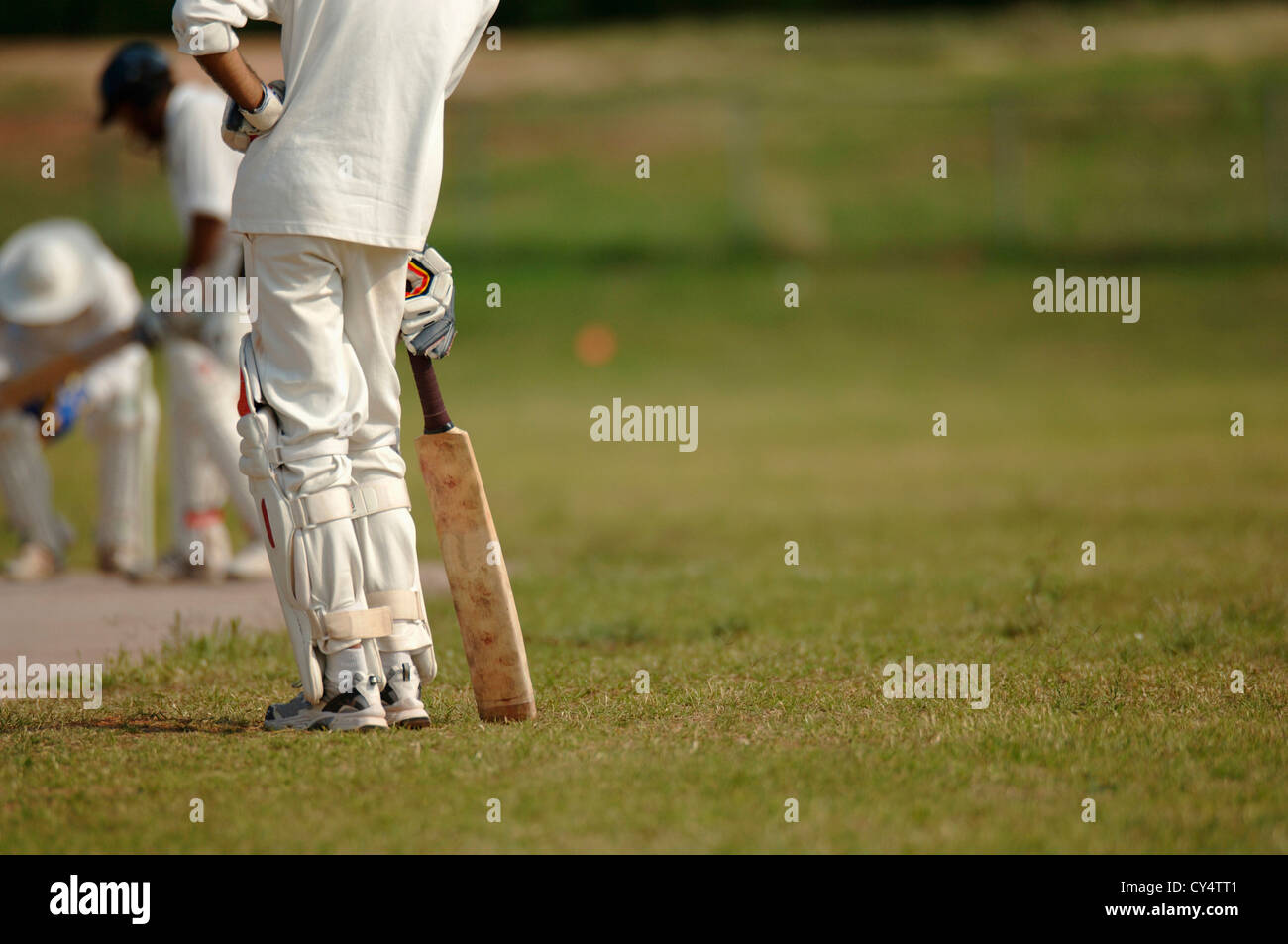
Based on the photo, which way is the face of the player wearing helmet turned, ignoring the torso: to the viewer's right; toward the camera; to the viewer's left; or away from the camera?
to the viewer's left

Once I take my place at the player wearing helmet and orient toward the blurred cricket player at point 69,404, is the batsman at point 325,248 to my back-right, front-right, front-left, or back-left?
back-left

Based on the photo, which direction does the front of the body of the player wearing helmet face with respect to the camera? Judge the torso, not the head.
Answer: to the viewer's left

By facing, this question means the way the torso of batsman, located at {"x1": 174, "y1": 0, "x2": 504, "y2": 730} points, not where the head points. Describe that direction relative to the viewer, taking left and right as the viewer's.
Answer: facing away from the viewer and to the left of the viewer

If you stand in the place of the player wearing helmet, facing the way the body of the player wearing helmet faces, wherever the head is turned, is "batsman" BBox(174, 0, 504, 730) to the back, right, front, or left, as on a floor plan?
left

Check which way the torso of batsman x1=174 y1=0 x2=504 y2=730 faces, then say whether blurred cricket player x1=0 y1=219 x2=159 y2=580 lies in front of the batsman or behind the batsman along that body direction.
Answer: in front

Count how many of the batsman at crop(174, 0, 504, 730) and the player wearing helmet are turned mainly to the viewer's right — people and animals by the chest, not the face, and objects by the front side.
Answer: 0
